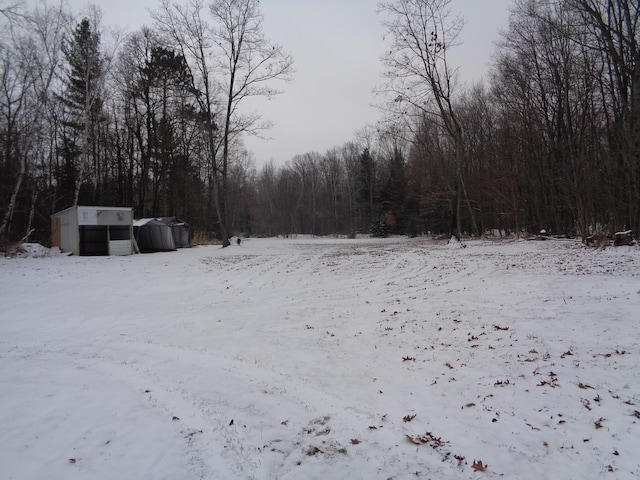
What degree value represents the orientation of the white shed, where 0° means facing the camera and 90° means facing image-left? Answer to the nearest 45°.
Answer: approximately 0°

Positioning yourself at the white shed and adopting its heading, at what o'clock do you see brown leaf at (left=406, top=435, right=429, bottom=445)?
The brown leaf is roughly at 12 o'clock from the white shed.

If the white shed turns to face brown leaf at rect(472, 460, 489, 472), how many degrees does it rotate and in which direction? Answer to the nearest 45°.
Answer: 0° — it already faces it

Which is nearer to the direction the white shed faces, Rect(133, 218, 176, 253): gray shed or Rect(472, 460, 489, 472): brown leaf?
the brown leaf

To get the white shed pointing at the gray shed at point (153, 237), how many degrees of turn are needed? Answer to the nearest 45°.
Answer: approximately 135° to its left

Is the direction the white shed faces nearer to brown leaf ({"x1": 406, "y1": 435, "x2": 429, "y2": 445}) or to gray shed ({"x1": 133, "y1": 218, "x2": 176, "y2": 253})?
the brown leaf
